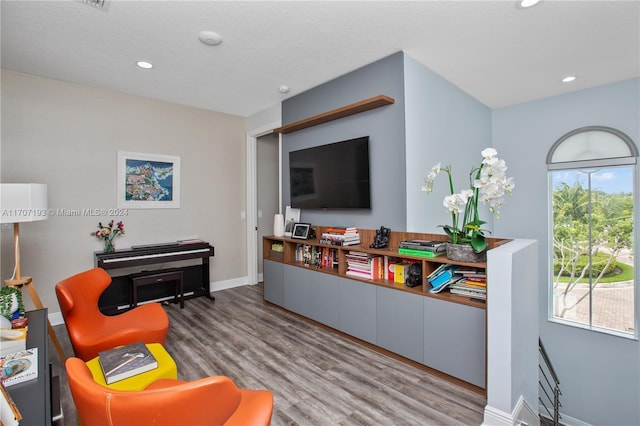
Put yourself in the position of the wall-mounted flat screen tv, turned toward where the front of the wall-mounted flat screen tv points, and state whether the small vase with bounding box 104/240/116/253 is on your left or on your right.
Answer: on your right

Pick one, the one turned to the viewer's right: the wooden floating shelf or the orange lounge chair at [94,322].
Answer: the orange lounge chair

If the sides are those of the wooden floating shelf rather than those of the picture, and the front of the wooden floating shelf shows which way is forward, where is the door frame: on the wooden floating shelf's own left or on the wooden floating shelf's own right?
on the wooden floating shelf's own right

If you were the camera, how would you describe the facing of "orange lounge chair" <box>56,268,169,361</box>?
facing to the right of the viewer

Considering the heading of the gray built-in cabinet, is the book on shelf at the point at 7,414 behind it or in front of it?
in front

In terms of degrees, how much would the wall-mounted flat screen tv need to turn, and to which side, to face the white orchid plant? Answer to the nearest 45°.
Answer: approximately 90° to its left

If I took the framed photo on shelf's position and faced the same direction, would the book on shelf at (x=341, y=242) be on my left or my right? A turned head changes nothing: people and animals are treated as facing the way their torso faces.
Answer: on my left
